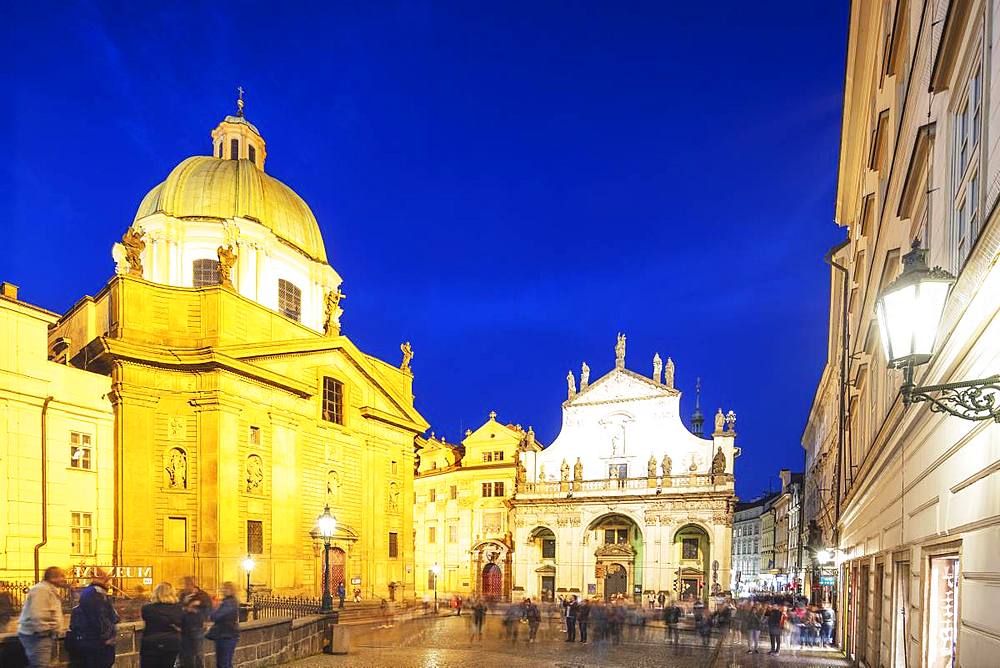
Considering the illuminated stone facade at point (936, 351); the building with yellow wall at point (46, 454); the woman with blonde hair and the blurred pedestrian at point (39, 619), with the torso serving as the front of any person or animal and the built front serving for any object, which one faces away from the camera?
the woman with blonde hair

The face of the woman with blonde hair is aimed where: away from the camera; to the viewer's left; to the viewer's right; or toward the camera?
away from the camera

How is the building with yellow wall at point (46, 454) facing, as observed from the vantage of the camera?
facing the viewer and to the right of the viewer

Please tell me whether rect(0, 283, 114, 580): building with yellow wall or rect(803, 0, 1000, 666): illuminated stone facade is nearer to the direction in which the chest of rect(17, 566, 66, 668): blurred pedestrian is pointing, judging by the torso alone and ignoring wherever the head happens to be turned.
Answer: the illuminated stone facade

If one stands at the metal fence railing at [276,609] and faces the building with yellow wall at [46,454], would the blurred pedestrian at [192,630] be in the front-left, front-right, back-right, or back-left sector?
back-left

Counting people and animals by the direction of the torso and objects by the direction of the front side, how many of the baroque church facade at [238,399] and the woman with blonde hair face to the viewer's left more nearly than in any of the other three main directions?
0

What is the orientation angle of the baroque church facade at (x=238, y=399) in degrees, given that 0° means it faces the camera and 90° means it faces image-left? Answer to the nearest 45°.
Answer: approximately 315°

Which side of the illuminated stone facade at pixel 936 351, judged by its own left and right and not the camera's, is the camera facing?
left

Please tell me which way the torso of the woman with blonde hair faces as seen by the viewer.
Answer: away from the camera

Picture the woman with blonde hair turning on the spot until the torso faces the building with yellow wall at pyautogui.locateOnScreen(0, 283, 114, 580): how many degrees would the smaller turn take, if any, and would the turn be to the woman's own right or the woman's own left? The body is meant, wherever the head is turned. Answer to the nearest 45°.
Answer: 0° — they already face it

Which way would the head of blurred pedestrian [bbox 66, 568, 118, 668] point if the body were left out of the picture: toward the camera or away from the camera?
away from the camera

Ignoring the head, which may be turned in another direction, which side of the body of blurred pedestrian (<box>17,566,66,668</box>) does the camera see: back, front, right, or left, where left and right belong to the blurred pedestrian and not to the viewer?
right

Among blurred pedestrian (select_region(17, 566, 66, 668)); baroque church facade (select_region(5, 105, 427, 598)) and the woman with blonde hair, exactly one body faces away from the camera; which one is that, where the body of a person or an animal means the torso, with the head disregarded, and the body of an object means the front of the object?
the woman with blonde hair

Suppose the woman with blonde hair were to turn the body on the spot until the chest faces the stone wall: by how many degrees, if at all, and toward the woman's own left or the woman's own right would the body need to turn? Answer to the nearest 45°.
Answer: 0° — they already face it

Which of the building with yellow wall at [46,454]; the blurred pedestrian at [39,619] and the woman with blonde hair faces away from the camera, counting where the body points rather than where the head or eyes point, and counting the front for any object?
the woman with blonde hair
